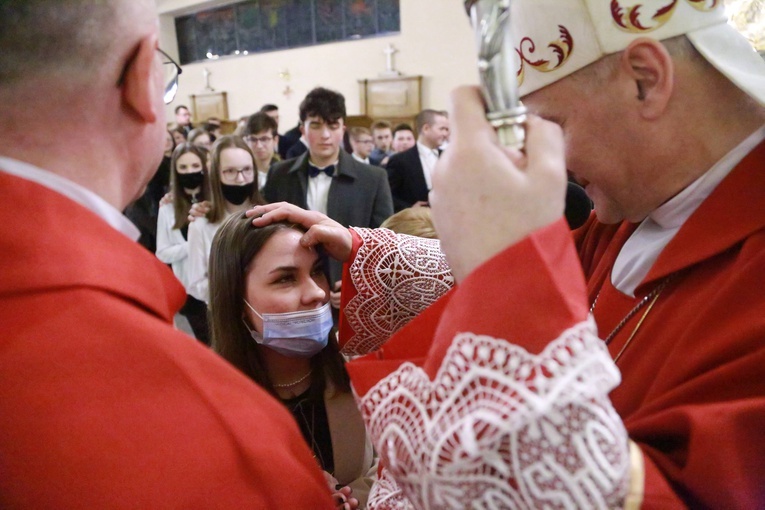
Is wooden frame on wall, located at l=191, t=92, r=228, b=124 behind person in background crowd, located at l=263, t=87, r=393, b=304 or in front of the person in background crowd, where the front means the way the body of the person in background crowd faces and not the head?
behind

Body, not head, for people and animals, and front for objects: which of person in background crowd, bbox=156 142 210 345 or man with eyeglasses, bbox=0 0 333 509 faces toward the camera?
the person in background crowd

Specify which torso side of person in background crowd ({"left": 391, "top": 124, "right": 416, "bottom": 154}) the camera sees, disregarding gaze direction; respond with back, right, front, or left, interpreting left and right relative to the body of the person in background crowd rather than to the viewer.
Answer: front

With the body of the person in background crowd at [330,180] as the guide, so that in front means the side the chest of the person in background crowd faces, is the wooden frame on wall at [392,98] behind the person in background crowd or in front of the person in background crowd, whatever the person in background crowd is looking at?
behind

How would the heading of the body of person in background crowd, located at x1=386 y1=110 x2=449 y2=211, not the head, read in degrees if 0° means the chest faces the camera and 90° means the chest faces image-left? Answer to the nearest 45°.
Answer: approximately 315°

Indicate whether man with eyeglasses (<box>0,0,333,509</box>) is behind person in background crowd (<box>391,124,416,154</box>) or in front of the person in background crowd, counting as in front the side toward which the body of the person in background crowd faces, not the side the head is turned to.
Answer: in front

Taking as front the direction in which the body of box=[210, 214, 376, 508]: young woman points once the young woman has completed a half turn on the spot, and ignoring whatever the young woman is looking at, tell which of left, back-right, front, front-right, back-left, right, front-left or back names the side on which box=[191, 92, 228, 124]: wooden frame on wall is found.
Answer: front-right

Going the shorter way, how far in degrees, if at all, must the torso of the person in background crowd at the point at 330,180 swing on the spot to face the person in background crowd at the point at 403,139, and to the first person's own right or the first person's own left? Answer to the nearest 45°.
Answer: approximately 180°

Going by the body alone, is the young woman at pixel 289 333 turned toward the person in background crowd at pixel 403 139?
no

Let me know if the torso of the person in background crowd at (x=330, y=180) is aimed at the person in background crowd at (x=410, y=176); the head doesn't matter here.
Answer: no

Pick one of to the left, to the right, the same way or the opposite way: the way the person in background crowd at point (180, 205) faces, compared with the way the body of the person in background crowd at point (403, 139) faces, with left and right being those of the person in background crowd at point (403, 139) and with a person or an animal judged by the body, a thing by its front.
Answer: the same way

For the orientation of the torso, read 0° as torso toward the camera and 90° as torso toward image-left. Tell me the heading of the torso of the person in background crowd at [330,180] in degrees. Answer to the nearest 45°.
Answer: approximately 0°

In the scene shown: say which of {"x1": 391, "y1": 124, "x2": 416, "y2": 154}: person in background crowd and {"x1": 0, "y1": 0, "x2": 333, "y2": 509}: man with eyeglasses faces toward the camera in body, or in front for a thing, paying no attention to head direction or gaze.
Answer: the person in background crowd

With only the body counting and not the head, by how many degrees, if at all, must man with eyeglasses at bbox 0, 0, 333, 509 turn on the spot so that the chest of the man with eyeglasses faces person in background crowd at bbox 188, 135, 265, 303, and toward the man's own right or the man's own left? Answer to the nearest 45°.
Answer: approximately 45° to the man's own left

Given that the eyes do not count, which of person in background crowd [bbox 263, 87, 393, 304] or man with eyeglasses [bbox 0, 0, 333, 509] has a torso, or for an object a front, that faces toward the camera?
the person in background crowd

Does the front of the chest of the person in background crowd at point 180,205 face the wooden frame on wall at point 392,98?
no

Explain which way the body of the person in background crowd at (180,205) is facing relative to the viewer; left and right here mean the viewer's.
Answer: facing the viewer

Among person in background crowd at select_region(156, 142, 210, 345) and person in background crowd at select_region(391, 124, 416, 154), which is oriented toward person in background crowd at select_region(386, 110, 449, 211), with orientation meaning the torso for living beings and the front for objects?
person in background crowd at select_region(391, 124, 416, 154)

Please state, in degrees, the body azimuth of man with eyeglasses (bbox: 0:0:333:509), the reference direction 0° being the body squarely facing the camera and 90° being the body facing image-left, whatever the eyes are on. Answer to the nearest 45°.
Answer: approximately 225°
